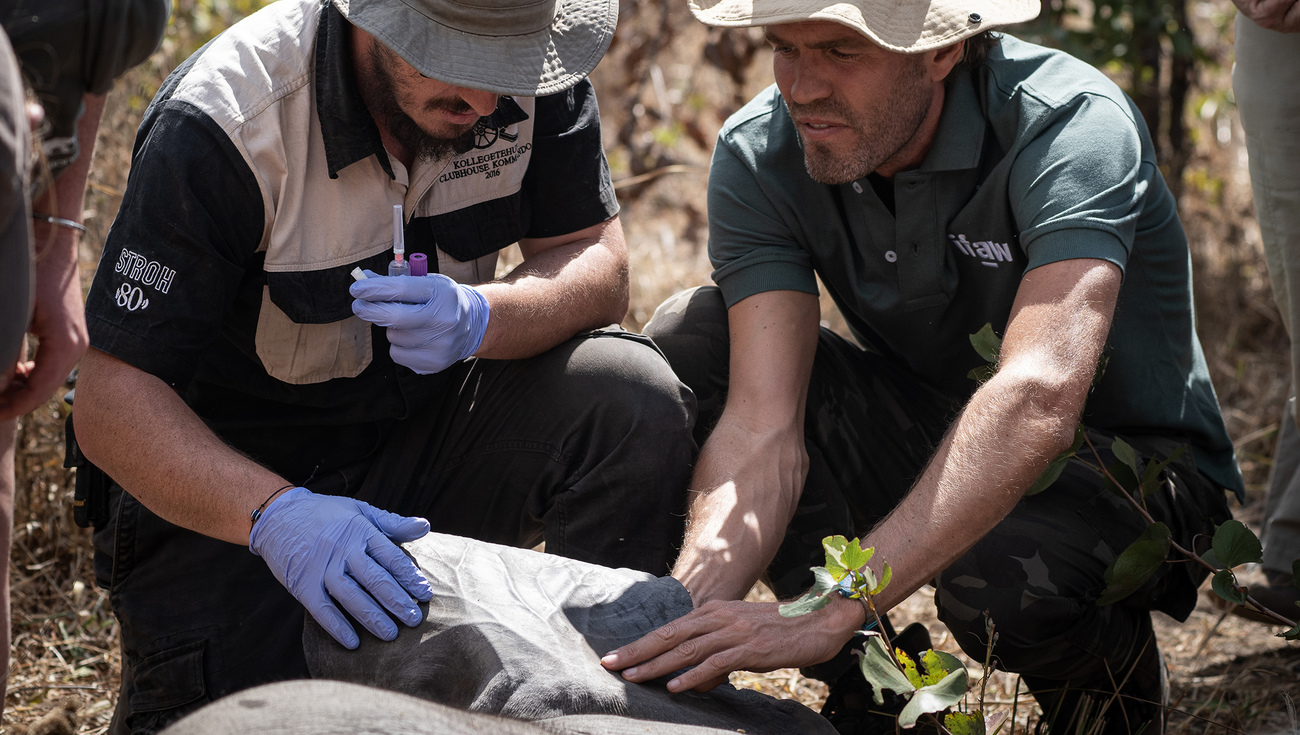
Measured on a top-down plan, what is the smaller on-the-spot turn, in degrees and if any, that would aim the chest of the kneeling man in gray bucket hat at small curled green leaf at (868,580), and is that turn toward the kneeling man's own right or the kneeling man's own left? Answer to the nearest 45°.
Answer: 0° — they already face it

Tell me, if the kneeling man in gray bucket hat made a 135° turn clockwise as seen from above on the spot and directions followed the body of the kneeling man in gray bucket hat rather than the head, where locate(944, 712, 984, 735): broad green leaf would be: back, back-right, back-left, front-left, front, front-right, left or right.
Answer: back-left

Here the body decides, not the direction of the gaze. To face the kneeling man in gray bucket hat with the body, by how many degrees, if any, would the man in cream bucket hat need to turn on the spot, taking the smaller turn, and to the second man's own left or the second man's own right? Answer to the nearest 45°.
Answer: approximately 45° to the second man's own right

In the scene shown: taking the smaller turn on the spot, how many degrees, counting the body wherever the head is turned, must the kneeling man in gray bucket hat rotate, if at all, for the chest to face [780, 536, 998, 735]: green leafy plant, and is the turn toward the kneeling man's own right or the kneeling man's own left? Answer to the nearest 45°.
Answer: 0° — they already face it

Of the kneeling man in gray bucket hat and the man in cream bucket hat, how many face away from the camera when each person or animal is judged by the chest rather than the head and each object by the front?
0

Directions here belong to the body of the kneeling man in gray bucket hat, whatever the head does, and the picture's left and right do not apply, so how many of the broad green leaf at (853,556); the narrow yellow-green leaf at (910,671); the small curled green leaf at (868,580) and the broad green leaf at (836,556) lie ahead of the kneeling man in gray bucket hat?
4

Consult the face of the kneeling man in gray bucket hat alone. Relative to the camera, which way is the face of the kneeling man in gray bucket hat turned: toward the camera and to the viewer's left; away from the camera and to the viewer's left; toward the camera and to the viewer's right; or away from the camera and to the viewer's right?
toward the camera and to the viewer's right

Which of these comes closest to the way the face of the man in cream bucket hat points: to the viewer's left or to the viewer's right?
to the viewer's left

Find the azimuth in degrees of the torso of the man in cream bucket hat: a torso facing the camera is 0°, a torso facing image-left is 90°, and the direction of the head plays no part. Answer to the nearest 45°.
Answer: approximately 45°
